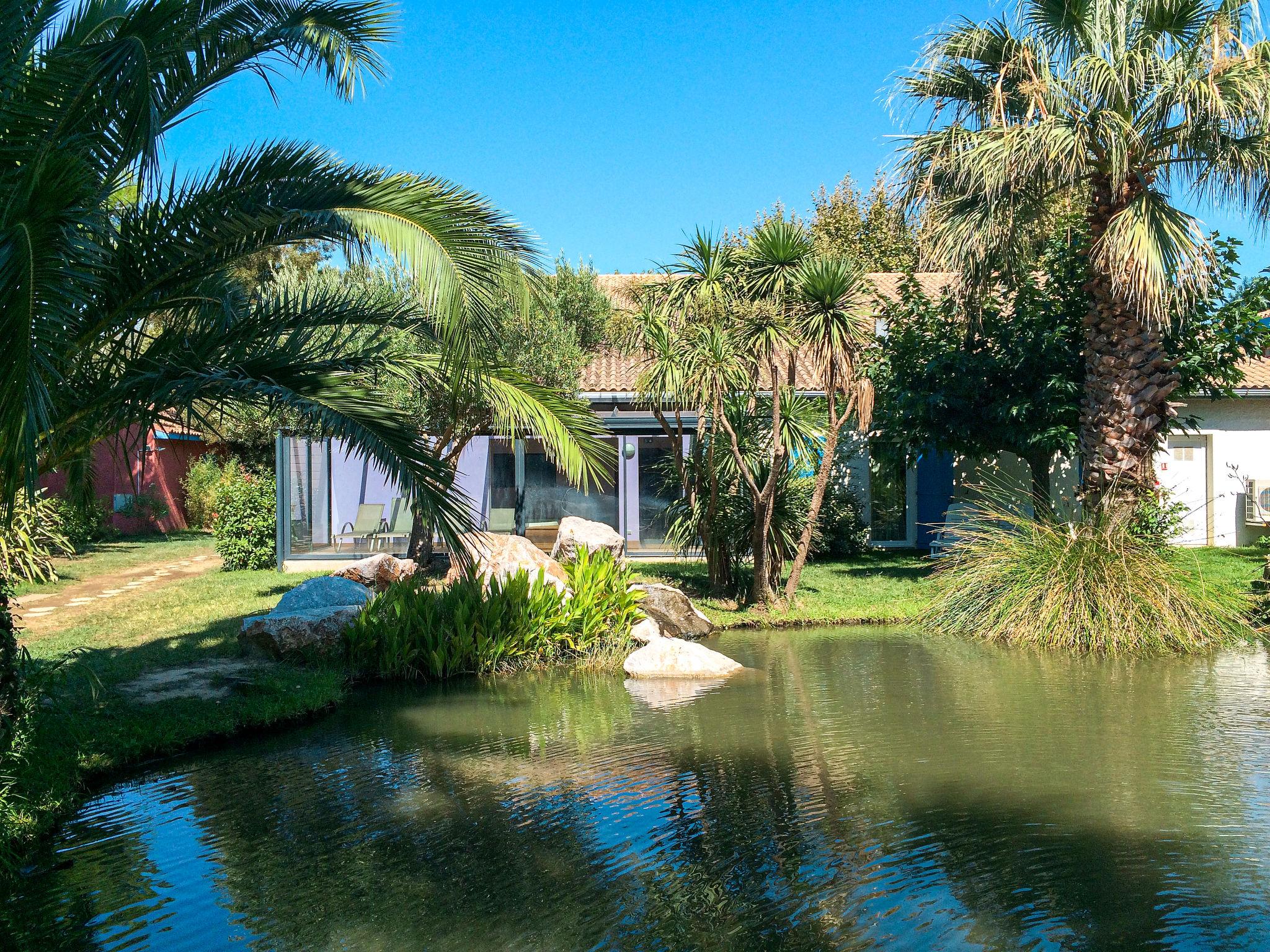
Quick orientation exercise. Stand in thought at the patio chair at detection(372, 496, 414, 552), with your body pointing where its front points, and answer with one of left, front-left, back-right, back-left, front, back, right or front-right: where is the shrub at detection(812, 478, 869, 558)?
back-left

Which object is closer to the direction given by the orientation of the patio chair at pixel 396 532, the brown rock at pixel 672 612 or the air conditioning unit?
the brown rock

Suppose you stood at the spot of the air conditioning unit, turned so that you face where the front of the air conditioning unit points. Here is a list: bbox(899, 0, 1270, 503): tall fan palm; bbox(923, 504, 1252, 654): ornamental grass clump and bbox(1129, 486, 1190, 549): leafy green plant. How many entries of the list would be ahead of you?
3

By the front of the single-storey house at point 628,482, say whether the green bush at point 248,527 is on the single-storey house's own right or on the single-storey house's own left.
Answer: on the single-storey house's own right

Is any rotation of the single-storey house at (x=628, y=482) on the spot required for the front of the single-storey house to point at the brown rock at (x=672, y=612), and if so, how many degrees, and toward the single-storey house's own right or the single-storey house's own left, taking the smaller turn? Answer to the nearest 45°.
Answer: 0° — it already faces it

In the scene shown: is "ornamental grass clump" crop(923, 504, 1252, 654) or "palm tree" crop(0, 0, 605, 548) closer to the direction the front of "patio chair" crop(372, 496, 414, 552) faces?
the palm tree

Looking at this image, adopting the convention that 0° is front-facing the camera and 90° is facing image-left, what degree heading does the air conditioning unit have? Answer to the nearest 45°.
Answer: approximately 0°
